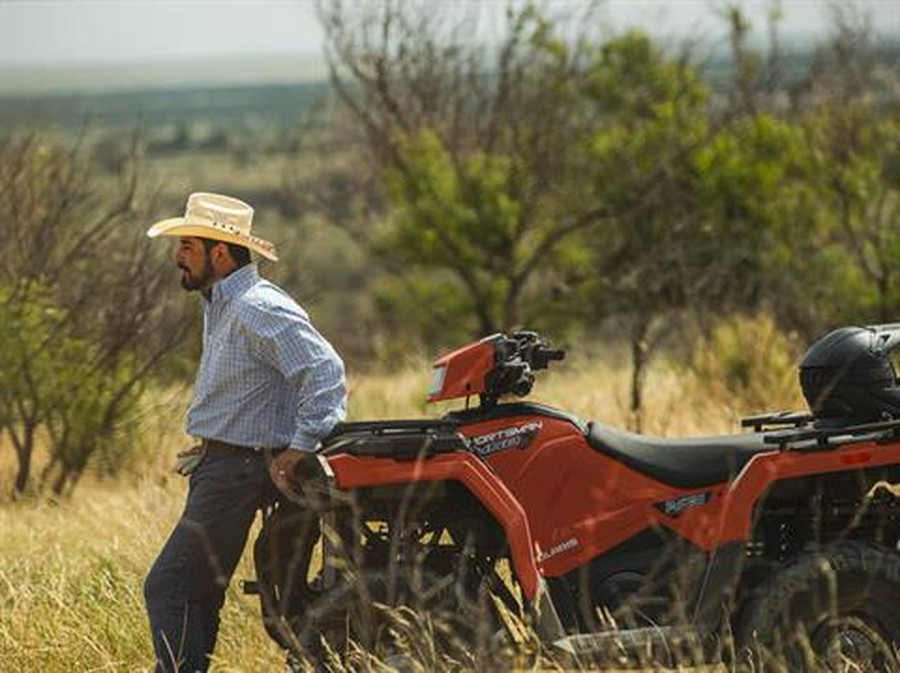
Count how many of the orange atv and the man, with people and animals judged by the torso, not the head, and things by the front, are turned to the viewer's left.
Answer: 2

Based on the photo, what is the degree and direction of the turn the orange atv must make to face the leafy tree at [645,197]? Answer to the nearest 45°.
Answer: approximately 90° to its right

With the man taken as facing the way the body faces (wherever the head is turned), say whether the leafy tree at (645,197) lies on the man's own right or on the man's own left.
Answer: on the man's own right

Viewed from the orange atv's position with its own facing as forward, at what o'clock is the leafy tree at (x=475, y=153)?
The leafy tree is roughly at 3 o'clock from the orange atv.

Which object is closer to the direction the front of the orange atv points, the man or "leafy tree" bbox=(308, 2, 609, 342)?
the man

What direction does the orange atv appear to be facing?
to the viewer's left

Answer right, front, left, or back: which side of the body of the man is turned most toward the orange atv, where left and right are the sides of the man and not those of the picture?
back

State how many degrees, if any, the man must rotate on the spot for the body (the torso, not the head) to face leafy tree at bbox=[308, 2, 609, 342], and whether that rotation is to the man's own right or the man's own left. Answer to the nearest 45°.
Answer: approximately 90° to the man's own right

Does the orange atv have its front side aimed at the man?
yes

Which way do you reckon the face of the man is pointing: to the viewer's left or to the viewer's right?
to the viewer's left

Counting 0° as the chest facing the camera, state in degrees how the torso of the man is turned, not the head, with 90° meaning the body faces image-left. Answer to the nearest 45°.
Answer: approximately 90°
